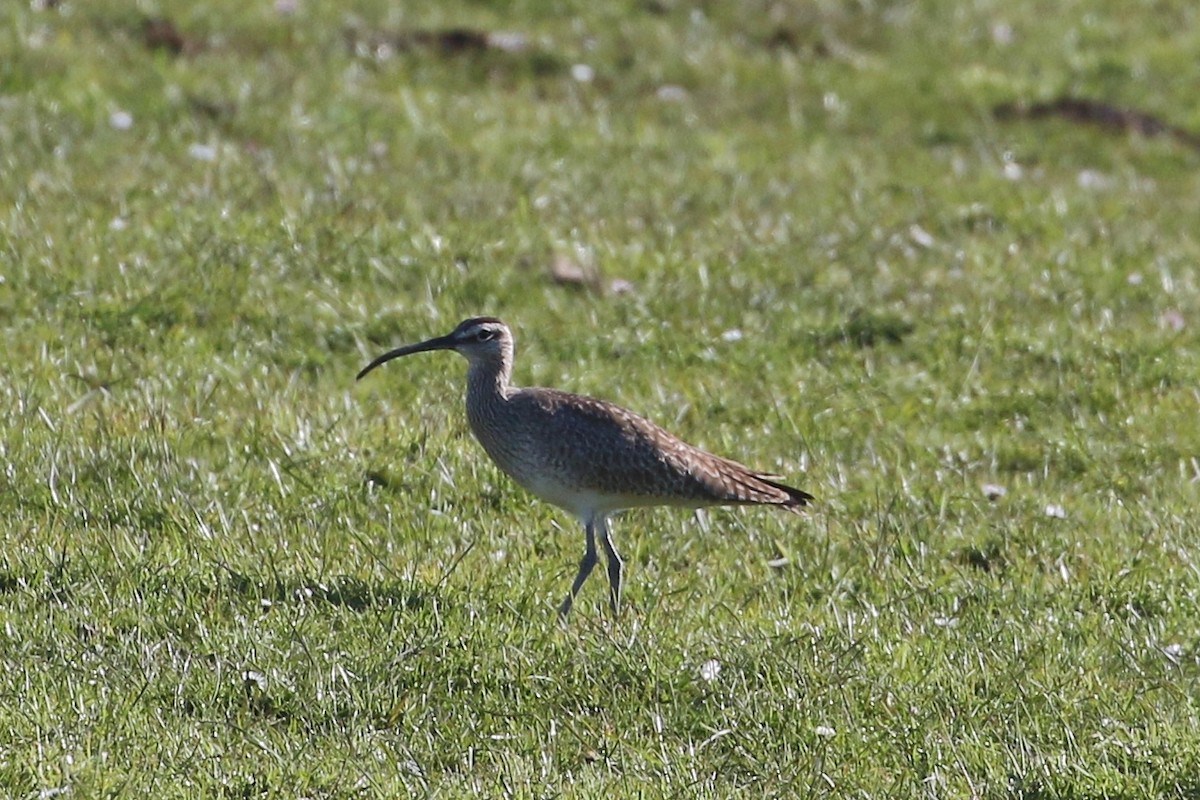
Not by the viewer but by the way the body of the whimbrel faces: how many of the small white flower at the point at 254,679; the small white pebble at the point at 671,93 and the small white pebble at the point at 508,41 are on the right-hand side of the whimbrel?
2

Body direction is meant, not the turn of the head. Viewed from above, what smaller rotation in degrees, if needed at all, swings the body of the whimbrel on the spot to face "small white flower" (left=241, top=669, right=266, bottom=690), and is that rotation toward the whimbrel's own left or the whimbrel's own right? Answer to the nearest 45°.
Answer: approximately 45° to the whimbrel's own left

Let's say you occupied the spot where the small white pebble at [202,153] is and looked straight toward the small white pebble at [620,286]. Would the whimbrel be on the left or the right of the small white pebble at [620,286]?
right

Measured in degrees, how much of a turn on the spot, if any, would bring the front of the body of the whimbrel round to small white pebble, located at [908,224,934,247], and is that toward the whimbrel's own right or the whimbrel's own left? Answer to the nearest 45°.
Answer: approximately 90° to the whimbrel's own right

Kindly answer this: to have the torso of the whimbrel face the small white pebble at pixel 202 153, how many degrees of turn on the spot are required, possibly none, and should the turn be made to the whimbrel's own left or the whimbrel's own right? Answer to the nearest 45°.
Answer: approximately 45° to the whimbrel's own right

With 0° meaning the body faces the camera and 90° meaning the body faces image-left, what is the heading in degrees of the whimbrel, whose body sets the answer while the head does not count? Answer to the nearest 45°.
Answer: approximately 90°

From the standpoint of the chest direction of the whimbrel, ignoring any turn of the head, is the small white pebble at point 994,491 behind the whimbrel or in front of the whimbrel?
behind

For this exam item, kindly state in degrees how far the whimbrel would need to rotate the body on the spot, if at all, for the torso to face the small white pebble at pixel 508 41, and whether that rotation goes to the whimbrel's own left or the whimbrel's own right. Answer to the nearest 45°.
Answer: approximately 90° to the whimbrel's own right

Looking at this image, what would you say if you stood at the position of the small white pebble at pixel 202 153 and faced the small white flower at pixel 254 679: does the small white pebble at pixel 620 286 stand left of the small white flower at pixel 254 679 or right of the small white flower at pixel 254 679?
left

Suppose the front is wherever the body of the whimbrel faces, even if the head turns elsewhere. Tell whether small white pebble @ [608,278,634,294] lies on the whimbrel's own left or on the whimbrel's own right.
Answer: on the whimbrel's own right

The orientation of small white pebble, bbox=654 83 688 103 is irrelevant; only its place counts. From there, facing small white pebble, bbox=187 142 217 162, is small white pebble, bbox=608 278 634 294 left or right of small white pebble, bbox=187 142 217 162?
left
